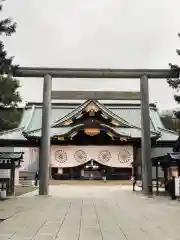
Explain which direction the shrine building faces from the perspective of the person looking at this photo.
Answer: facing the viewer

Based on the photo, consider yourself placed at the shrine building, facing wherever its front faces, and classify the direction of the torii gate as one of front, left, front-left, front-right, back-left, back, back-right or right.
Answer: front
